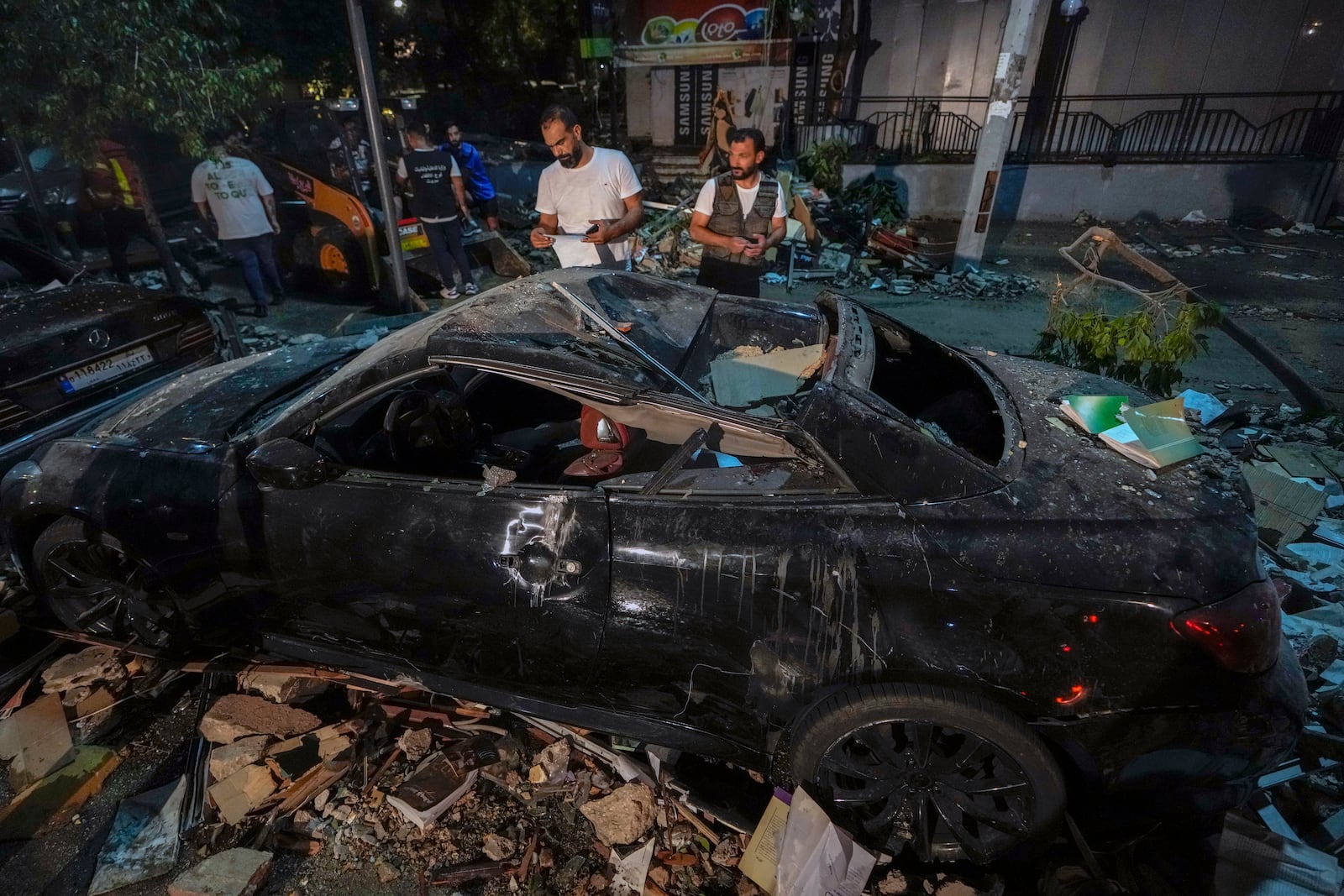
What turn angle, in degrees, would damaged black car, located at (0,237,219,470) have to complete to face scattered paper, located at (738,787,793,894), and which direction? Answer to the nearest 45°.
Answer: approximately 135° to its left

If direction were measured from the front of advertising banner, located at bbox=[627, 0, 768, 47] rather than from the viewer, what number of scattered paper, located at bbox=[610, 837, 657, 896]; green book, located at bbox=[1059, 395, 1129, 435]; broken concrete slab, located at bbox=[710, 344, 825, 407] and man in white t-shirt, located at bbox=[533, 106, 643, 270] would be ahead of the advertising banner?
4

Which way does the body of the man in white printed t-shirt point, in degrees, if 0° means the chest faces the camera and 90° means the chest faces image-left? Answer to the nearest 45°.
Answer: approximately 180°

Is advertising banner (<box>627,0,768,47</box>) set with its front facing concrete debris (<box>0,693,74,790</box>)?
yes

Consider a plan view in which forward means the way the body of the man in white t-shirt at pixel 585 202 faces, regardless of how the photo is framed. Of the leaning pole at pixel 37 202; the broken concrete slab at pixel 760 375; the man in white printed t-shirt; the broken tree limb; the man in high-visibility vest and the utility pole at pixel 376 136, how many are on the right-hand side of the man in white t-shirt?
4

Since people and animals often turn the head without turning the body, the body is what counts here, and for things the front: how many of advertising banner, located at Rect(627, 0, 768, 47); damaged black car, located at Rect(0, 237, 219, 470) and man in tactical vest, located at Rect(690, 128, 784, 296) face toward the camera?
2

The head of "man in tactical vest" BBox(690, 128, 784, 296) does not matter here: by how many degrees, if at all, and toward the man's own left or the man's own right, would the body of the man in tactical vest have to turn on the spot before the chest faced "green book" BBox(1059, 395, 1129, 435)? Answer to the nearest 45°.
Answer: approximately 45° to the man's own left

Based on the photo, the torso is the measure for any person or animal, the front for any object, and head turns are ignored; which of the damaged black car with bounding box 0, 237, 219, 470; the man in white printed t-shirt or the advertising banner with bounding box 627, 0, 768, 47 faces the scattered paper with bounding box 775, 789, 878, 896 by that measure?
the advertising banner

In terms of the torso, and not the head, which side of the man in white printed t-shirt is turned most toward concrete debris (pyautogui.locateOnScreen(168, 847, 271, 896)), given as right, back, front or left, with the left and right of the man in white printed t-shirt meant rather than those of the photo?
back
